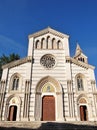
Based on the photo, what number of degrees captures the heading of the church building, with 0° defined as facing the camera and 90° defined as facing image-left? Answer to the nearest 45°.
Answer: approximately 0°
